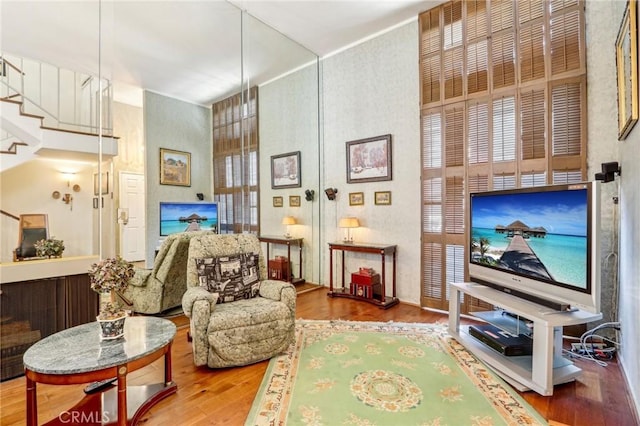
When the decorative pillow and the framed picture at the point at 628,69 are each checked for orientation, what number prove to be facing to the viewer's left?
1

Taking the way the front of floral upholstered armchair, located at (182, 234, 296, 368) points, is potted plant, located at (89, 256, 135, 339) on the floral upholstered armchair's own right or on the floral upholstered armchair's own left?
on the floral upholstered armchair's own right

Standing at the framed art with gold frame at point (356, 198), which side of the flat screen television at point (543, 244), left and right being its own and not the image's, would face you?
right

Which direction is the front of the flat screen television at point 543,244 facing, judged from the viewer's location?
facing the viewer and to the left of the viewer

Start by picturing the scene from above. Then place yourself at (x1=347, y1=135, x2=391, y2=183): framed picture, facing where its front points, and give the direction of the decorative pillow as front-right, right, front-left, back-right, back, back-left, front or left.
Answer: front

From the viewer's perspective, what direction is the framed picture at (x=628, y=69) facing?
to the viewer's left

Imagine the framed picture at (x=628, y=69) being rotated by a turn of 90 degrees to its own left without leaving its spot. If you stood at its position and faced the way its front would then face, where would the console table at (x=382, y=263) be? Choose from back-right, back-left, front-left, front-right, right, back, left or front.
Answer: right

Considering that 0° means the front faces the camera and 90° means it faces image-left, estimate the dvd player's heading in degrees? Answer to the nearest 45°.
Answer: approximately 45°

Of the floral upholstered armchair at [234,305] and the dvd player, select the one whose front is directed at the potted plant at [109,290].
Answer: the dvd player

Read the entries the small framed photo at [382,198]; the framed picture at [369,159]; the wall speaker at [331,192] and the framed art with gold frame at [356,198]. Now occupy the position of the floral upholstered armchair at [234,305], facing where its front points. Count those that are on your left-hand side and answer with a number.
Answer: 4

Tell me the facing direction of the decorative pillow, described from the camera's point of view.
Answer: facing the viewer

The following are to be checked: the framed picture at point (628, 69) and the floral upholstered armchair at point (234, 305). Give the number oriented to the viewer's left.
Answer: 1

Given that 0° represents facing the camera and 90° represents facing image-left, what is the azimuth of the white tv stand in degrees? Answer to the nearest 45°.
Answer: approximately 45°

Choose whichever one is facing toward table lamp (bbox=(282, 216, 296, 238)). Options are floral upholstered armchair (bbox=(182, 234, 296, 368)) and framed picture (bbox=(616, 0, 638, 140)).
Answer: the framed picture
